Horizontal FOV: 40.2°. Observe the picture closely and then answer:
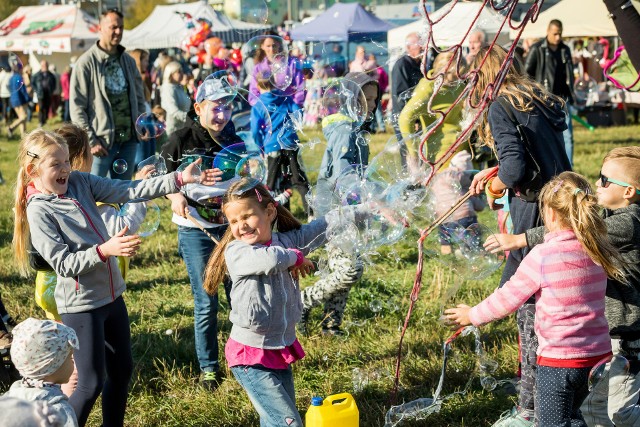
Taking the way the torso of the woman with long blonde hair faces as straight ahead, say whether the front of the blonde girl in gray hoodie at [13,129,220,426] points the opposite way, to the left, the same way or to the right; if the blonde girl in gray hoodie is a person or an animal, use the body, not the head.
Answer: the opposite way

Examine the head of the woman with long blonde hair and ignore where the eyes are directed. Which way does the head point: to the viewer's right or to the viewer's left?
to the viewer's left

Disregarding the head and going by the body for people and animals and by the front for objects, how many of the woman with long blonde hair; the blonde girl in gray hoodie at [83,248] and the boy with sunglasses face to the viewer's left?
2

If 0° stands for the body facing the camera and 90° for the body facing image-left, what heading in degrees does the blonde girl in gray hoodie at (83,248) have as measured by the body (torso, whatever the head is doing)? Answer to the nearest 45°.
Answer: approximately 315°

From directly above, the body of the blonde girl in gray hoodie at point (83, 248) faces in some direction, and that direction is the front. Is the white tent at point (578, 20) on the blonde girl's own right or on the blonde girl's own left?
on the blonde girl's own left

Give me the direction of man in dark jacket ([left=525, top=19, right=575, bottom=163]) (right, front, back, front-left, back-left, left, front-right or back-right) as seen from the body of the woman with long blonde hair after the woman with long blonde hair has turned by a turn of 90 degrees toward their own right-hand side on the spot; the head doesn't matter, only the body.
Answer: front

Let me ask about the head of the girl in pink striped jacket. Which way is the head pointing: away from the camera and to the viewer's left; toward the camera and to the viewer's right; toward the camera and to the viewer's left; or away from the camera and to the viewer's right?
away from the camera and to the viewer's left

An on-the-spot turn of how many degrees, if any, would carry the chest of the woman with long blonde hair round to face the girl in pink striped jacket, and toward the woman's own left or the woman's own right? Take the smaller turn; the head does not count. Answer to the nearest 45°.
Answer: approximately 90° to the woman's own left

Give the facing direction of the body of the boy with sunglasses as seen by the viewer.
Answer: to the viewer's left

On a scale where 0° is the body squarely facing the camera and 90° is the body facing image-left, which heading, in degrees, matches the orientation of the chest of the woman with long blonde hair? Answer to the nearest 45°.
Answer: approximately 90°
